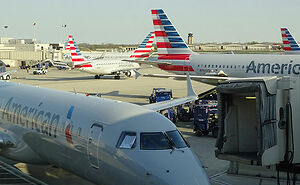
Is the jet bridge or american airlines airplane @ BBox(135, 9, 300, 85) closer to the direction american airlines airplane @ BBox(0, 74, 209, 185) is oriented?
the jet bridge

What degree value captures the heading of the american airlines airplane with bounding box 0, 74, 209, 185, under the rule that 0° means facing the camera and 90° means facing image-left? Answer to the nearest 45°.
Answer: approximately 315°

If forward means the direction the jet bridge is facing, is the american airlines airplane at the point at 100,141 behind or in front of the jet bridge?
in front

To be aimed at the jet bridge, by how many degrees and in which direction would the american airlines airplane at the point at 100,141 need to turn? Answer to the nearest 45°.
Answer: approximately 45° to its left

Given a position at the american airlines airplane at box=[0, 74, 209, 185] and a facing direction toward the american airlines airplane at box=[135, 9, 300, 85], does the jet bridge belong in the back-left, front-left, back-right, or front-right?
front-right

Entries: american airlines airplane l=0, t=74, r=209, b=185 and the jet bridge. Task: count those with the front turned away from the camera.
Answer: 0

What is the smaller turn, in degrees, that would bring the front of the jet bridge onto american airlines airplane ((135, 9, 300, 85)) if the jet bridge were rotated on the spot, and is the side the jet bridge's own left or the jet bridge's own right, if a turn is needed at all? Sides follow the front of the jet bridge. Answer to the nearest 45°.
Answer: approximately 135° to the jet bridge's own right

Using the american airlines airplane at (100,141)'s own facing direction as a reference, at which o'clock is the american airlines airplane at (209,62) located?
the american airlines airplane at (209,62) is roughly at 8 o'clock from the american airlines airplane at (100,141).
